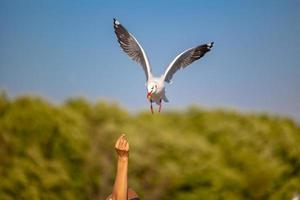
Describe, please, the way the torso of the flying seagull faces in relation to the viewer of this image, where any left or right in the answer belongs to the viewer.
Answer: facing the viewer and to the left of the viewer
